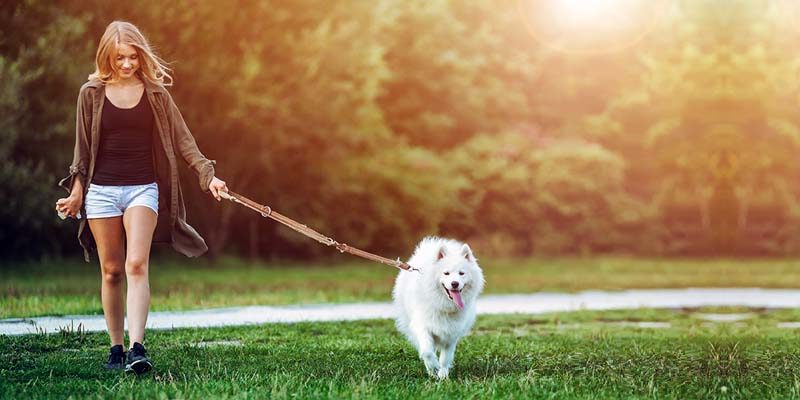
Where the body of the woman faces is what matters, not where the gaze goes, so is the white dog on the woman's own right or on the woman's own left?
on the woman's own left

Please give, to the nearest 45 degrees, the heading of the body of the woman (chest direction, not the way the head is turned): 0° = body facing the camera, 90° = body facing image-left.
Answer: approximately 0°
